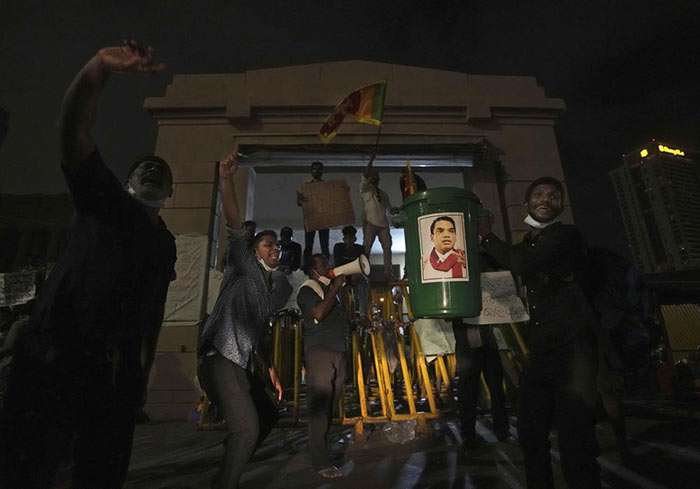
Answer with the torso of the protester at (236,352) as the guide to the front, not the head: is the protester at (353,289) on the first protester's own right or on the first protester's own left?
on the first protester's own left

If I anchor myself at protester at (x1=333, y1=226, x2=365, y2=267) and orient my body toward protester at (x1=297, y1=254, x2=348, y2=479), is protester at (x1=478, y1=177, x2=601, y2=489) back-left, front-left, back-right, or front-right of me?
front-left

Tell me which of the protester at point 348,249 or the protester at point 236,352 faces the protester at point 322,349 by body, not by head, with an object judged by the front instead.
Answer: the protester at point 348,249

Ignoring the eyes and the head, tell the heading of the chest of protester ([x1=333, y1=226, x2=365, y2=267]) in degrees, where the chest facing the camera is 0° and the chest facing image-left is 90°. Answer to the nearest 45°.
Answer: approximately 0°

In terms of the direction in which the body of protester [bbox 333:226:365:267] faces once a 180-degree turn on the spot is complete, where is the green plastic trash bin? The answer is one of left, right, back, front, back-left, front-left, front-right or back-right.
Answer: back

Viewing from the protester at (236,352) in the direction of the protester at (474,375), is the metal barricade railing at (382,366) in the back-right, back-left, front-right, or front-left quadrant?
front-left

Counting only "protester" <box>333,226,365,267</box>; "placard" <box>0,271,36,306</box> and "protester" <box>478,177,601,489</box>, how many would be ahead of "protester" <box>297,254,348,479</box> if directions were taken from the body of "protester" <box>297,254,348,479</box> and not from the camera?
1

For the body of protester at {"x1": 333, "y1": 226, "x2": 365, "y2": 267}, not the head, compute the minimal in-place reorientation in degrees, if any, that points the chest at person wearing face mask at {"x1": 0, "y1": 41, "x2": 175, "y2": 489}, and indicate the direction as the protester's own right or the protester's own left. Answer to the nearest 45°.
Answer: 0° — they already face them

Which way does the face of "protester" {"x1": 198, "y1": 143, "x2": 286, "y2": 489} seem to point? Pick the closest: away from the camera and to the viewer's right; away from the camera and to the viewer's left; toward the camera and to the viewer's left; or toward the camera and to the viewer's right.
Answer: toward the camera and to the viewer's right

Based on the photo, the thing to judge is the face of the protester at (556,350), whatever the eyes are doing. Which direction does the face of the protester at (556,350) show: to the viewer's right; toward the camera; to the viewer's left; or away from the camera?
toward the camera

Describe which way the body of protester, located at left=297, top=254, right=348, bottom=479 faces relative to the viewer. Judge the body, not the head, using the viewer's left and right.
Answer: facing the viewer and to the right of the viewer
